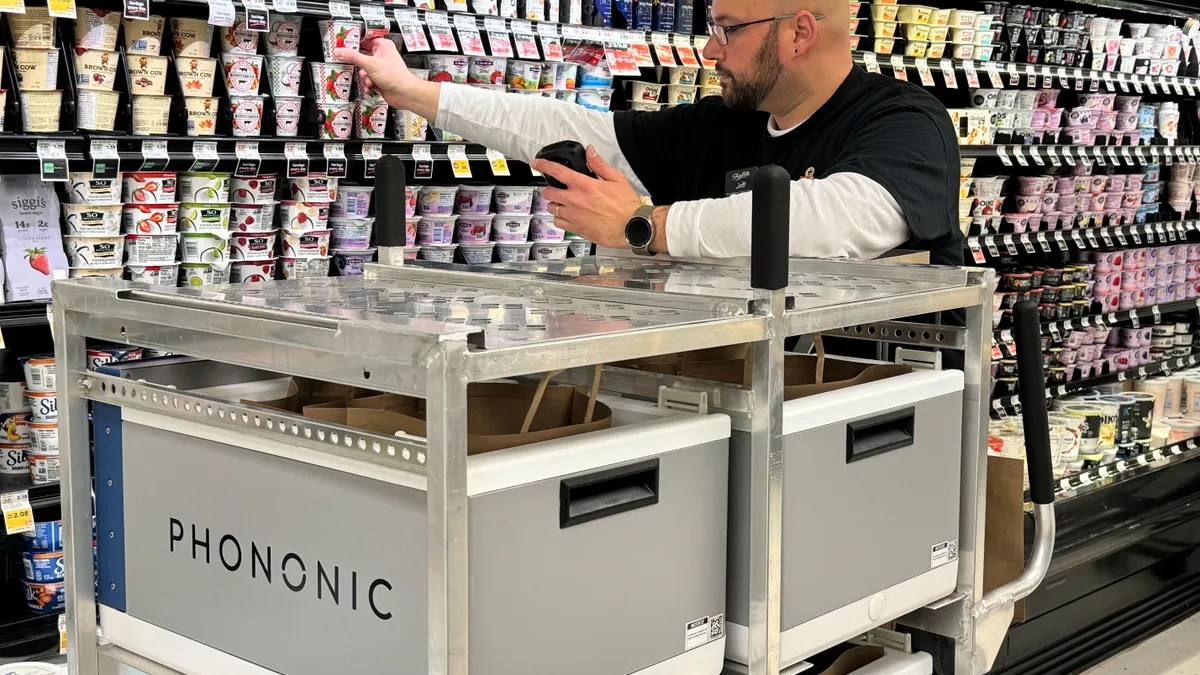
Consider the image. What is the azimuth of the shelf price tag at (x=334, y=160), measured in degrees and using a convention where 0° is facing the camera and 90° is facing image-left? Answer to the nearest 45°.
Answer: approximately 0°

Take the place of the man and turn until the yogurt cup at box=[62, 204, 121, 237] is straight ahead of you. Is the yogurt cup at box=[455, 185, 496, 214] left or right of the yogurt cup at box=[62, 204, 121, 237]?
right

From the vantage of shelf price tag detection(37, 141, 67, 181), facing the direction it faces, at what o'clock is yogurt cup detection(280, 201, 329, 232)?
The yogurt cup is roughly at 8 o'clock from the shelf price tag.

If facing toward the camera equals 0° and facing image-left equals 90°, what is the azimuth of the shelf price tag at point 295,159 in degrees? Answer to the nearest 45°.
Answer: approximately 0°

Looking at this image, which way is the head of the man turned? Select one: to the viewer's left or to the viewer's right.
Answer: to the viewer's left
